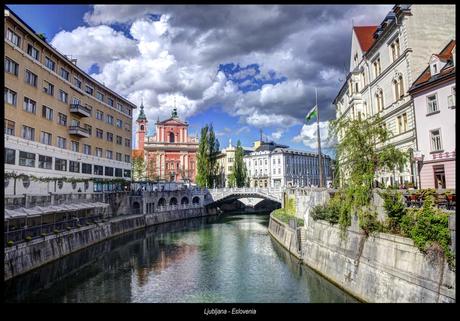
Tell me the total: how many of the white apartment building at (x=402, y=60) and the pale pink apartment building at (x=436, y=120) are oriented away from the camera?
0

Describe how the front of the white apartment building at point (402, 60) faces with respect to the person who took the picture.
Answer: facing the viewer and to the left of the viewer

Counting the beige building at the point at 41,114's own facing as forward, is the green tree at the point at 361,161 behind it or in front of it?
in front

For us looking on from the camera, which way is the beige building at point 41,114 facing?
facing the viewer and to the right of the viewer

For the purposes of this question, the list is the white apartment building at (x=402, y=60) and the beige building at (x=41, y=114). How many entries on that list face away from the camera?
0

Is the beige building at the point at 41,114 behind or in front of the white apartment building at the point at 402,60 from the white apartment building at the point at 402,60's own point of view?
in front

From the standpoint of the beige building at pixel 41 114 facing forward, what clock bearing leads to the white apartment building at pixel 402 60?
The white apartment building is roughly at 12 o'clock from the beige building.

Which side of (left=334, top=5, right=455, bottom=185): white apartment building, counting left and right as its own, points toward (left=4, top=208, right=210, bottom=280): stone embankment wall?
front

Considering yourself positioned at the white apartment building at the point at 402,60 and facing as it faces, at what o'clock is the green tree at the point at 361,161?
The green tree is roughly at 11 o'clock from the white apartment building.
